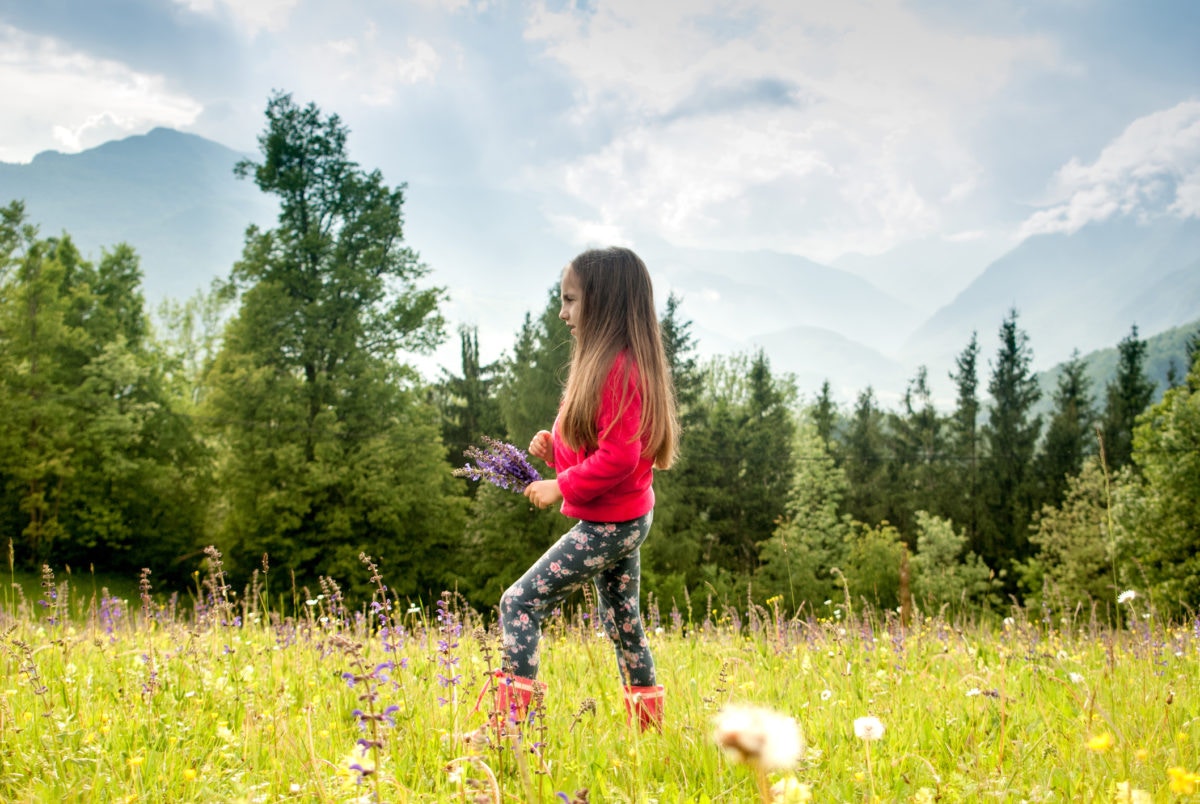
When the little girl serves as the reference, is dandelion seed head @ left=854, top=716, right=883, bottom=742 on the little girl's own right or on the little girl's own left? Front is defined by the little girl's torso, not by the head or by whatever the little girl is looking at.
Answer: on the little girl's own left

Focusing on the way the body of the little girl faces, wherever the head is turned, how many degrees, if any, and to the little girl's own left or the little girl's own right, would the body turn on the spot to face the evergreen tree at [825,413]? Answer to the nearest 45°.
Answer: approximately 90° to the little girl's own right

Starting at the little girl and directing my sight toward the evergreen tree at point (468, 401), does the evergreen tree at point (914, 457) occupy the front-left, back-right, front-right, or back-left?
front-right

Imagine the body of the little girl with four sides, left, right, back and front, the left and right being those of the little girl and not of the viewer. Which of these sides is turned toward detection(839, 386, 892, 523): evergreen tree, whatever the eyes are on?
right

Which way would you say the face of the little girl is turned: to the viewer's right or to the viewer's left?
to the viewer's left

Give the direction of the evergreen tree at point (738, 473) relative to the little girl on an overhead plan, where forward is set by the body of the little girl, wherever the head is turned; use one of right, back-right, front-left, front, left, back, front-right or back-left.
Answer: right

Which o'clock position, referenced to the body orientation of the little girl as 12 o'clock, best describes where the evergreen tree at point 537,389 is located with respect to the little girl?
The evergreen tree is roughly at 3 o'clock from the little girl.

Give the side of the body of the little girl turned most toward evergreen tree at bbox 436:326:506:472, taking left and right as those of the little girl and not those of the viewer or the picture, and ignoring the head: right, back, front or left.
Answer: right

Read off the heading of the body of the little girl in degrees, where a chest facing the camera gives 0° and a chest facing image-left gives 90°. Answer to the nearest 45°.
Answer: approximately 90°

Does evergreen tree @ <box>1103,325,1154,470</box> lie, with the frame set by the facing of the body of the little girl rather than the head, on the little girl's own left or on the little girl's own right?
on the little girl's own right
